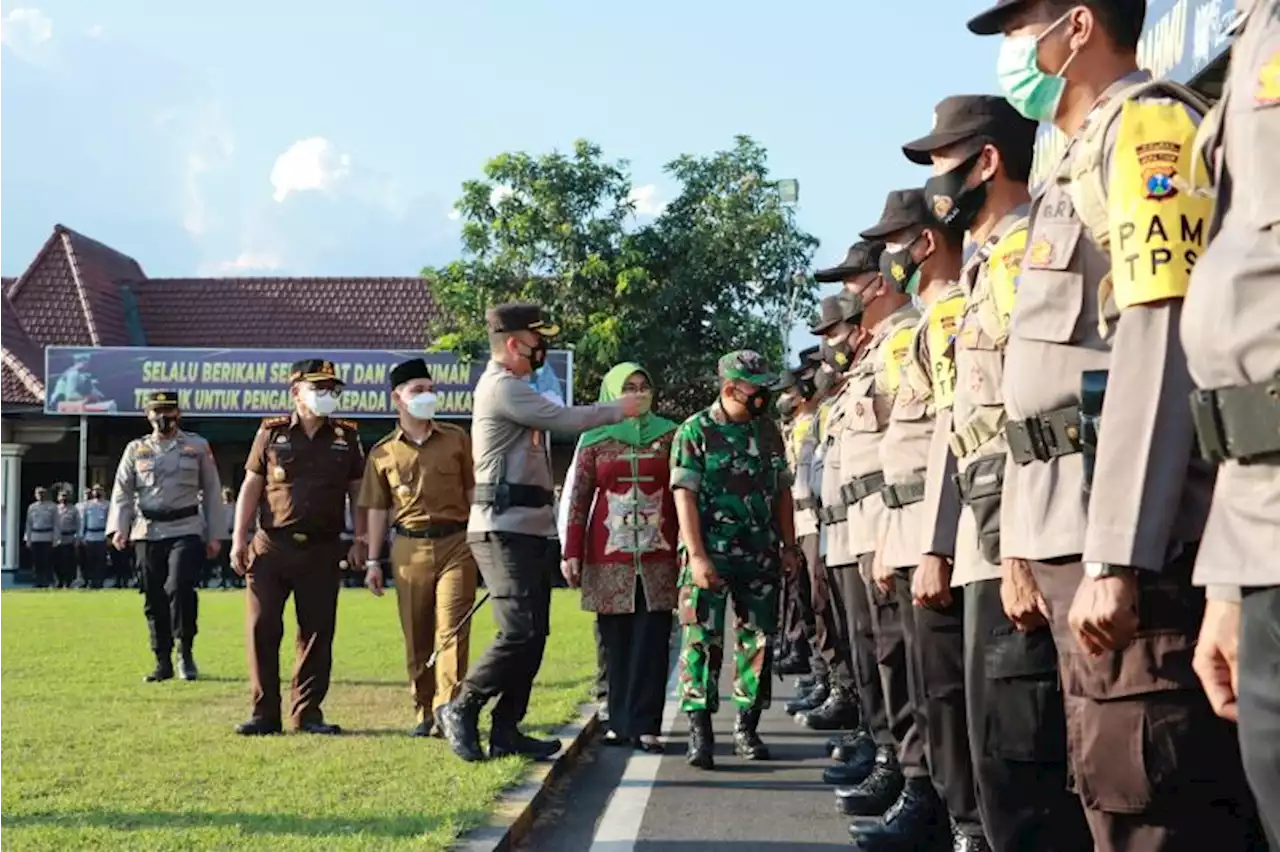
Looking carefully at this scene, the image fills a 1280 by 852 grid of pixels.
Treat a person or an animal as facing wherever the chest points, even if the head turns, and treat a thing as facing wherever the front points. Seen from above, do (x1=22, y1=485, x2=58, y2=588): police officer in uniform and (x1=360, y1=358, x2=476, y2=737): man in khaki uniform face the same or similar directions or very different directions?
same or similar directions

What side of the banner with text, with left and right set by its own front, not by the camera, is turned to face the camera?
front

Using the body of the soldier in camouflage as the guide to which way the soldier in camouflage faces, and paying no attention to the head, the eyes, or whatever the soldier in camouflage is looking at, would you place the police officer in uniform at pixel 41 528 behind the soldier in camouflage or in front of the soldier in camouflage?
behind

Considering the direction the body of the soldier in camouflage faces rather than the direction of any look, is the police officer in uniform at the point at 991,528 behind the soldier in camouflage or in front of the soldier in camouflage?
in front

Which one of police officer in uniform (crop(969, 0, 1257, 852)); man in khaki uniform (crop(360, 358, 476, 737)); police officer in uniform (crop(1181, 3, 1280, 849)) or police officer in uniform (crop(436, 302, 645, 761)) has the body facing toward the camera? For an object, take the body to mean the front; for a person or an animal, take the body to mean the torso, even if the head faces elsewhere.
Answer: the man in khaki uniform

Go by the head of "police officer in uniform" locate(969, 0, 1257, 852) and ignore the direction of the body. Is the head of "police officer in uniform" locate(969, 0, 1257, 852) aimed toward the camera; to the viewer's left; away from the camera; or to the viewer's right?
to the viewer's left

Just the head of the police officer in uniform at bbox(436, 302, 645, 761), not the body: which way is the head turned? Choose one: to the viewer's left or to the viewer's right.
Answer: to the viewer's right

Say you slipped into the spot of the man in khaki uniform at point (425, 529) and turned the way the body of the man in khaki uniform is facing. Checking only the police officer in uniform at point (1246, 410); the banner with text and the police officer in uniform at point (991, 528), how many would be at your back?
1

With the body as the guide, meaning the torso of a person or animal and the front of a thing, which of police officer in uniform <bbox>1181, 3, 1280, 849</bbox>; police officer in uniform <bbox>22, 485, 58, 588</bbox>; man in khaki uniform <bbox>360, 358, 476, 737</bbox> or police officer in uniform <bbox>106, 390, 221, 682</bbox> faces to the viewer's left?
police officer in uniform <bbox>1181, 3, 1280, 849</bbox>

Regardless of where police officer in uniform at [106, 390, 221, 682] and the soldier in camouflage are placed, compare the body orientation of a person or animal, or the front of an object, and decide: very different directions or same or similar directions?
same or similar directions

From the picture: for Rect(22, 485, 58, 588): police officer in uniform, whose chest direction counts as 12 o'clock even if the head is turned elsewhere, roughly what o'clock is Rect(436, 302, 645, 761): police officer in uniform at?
Rect(436, 302, 645, 761): police officer in uniform is roughly at 12 o'clock from Rect(22, 485, 58, 588): police officer in uniform.

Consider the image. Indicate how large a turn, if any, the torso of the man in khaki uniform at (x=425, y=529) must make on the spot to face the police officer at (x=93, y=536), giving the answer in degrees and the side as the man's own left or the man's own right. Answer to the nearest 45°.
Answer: approximately 180°

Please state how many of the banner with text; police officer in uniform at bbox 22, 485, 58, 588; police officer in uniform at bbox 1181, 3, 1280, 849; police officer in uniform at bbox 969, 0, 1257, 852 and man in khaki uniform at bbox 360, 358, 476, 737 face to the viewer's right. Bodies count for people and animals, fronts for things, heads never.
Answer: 0

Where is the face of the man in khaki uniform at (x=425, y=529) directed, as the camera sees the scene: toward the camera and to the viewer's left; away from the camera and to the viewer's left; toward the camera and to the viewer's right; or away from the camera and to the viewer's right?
toward the camera and to the viewer's right

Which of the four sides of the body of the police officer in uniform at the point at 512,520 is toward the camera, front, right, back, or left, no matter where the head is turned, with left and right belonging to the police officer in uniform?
right

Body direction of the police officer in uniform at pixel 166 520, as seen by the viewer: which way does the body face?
toward the camera
